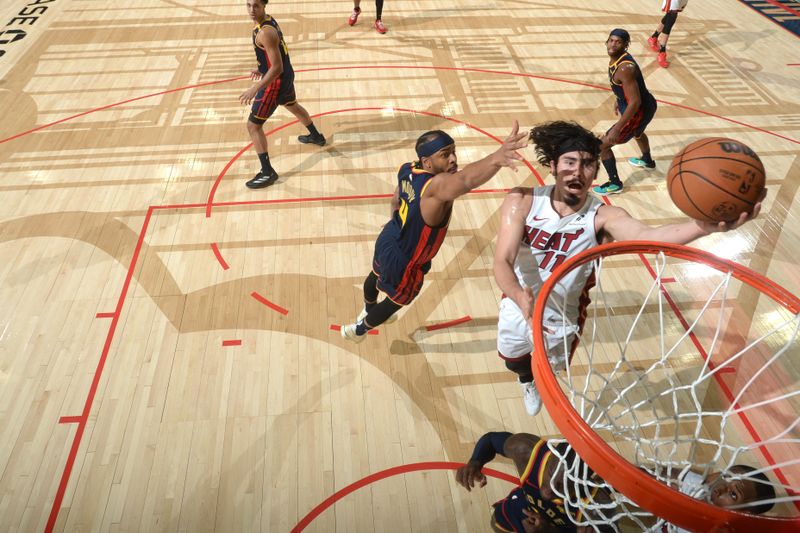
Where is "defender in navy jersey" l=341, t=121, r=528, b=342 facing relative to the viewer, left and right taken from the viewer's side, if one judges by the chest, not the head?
facing away from the viewer and to the right of the viewer

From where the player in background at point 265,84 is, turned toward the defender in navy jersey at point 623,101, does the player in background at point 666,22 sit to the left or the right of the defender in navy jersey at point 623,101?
left

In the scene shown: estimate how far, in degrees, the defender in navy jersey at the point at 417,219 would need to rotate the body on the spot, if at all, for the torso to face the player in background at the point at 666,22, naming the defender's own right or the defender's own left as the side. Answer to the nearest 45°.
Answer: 0° — they already face them

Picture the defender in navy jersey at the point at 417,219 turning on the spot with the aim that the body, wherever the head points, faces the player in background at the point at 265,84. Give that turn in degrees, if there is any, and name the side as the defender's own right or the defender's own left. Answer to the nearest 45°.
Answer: approximately 90° to the defender's own left

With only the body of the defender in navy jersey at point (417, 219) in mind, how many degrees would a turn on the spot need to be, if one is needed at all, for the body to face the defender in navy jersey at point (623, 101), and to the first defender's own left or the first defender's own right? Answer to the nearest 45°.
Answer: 0° — they already face them

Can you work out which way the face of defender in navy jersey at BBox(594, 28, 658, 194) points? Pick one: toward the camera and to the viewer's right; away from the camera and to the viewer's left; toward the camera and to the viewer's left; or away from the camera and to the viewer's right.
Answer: toward the camera and to the viewer's left
